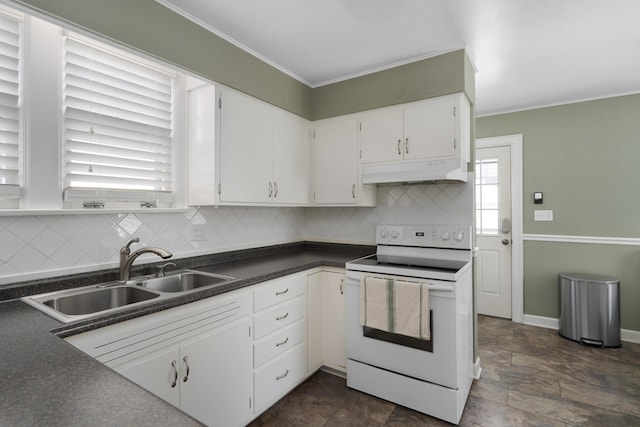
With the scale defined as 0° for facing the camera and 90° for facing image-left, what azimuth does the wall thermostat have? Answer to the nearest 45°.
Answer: approximately 0°

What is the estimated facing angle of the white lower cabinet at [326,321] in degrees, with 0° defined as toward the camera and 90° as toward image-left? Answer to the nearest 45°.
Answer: approximately 45°

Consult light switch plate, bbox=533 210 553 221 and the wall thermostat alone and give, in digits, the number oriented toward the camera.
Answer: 2

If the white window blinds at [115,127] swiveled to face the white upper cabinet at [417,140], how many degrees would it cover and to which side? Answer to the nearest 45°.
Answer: approximately 45° to its left

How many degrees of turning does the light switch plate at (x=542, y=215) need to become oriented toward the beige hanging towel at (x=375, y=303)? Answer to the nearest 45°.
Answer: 0° — it already faces it

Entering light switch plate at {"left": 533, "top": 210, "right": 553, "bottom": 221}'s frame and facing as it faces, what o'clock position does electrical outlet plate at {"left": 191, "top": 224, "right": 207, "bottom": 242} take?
electrical outlet plate at {"left": 191, "top": 224, "right": 207, "bottom": 242} is roughly at 1 o'clock from light switch plate at {"left": 533, "top": 210, "right": 553, "bottom": 221}.
